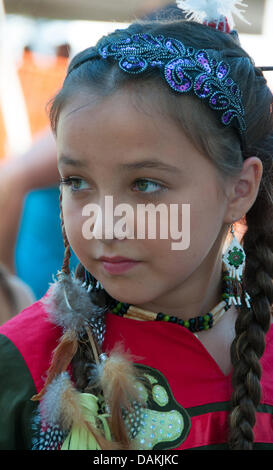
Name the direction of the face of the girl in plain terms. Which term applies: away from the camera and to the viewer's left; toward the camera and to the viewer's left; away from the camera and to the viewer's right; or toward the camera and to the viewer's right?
toward the camera and to the viewer's left

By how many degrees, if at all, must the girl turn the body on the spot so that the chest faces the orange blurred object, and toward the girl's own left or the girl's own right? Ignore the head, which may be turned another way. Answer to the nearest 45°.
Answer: approximately 135° to the girl's own right

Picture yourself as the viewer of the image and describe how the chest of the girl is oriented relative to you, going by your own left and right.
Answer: facing the viewer and to the left of the viewer

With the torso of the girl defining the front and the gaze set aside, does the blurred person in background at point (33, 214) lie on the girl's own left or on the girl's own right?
on the girl's own right

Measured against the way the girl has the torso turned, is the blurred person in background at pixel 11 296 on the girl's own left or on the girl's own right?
on the girl's own right
